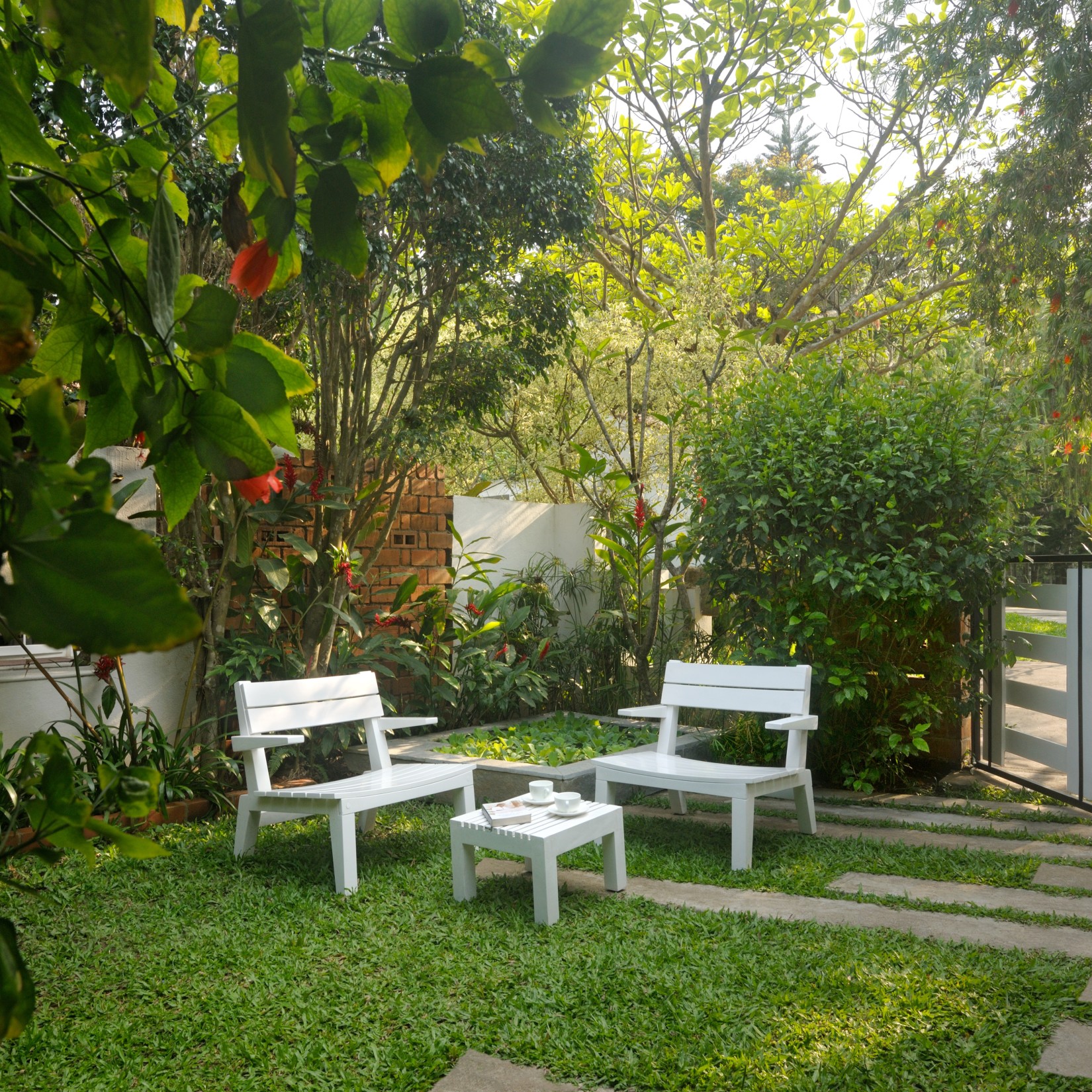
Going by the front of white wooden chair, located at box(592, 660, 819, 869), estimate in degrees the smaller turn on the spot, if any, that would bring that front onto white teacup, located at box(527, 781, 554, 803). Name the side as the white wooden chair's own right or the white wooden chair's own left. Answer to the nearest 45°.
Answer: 0° — it already faces it

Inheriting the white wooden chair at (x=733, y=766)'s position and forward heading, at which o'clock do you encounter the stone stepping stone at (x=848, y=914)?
The stone stepping stone is roughly at 10 o'clock from the white wooden chair.

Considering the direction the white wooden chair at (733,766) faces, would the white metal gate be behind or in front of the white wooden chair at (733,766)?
behind

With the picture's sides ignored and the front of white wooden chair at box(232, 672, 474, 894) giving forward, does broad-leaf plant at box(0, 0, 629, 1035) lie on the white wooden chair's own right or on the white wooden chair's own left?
on the white wooden chair's own right

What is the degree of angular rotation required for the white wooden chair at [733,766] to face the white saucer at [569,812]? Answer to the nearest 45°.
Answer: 0° — it already faces it

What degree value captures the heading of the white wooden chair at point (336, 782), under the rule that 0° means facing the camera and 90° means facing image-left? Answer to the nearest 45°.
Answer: approximately 315°

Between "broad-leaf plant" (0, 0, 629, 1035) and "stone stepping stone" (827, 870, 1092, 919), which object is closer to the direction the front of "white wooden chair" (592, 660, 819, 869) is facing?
the broad-leaf plant

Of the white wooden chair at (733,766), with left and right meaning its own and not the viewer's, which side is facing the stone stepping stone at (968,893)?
left

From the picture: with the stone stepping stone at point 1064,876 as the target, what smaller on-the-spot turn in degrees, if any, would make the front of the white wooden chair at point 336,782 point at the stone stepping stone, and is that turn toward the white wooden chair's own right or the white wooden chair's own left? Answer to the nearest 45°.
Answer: approximately 45° to the white wooden chair's own left

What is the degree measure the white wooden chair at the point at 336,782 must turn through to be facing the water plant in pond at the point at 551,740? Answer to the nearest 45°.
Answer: approximately 90° to its left

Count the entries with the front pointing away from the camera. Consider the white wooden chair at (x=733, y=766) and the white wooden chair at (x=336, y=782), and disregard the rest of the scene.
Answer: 0

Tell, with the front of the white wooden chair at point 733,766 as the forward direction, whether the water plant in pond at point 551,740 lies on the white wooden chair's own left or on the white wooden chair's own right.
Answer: on the white wooden chair's own right

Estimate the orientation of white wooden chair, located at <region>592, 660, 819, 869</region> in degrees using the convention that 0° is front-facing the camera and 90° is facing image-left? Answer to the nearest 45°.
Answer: approximately 45°

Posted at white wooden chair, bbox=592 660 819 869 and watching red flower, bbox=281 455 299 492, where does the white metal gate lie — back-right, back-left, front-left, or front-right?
back-right
